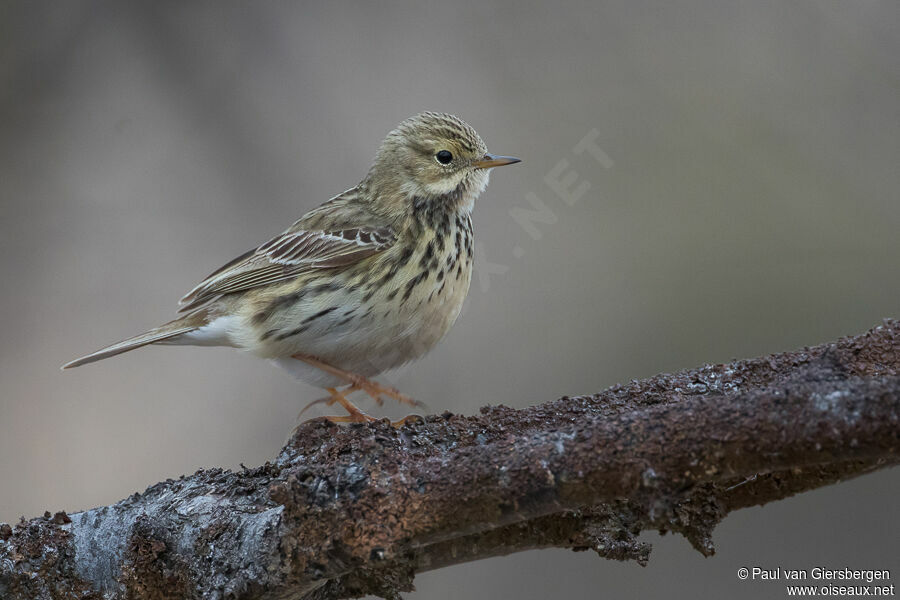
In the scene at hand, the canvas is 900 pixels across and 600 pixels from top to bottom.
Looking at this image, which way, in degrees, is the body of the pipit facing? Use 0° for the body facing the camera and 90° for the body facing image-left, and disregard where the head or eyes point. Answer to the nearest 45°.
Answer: approximately 270°
